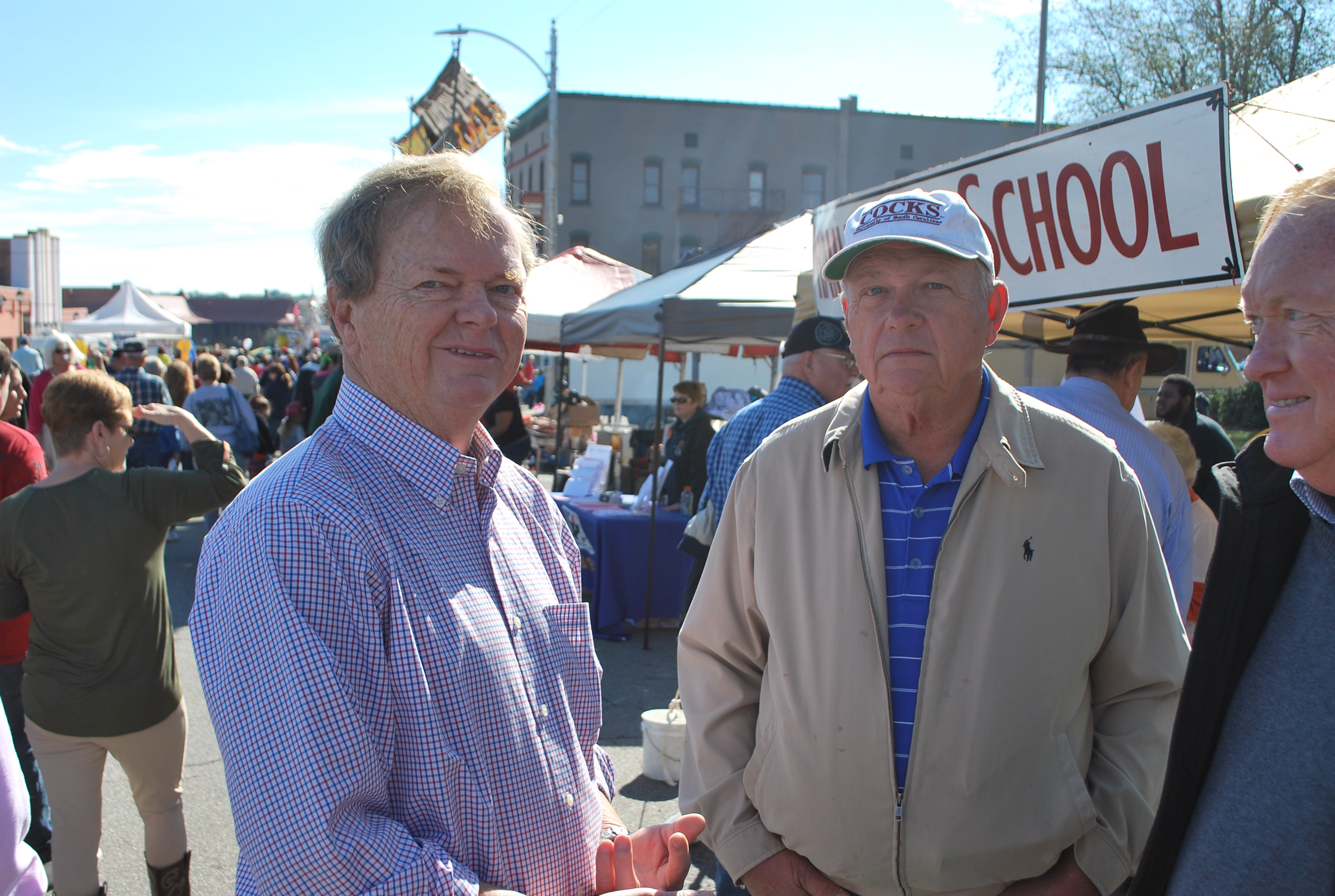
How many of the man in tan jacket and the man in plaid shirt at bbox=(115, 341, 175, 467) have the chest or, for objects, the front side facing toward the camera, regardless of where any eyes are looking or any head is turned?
1

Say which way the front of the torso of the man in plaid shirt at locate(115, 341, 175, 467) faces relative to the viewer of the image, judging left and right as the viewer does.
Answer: facing away from the viewer

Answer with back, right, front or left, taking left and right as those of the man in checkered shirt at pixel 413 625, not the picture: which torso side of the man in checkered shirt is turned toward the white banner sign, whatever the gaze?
left

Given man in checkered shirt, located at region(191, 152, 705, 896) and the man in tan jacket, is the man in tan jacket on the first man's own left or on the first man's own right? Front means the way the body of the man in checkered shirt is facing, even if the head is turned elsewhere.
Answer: on the first man's own left

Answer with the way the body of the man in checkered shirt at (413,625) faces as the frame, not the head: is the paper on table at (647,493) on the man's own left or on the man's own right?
on the man's own left

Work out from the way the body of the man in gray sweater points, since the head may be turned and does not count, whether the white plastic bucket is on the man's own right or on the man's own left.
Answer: on the man's own right

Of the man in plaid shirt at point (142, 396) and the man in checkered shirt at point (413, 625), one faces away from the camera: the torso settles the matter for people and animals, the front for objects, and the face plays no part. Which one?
the man in plaid shirt

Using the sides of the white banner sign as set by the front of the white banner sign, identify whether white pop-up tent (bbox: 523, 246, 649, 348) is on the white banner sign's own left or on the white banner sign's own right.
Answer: on the white banner sign's own right

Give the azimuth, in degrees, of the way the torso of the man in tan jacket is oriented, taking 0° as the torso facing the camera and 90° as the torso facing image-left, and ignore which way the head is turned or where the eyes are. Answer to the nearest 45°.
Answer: approximately 0°

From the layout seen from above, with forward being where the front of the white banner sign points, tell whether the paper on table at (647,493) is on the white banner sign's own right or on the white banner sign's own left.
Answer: on the white banner sign's own right
